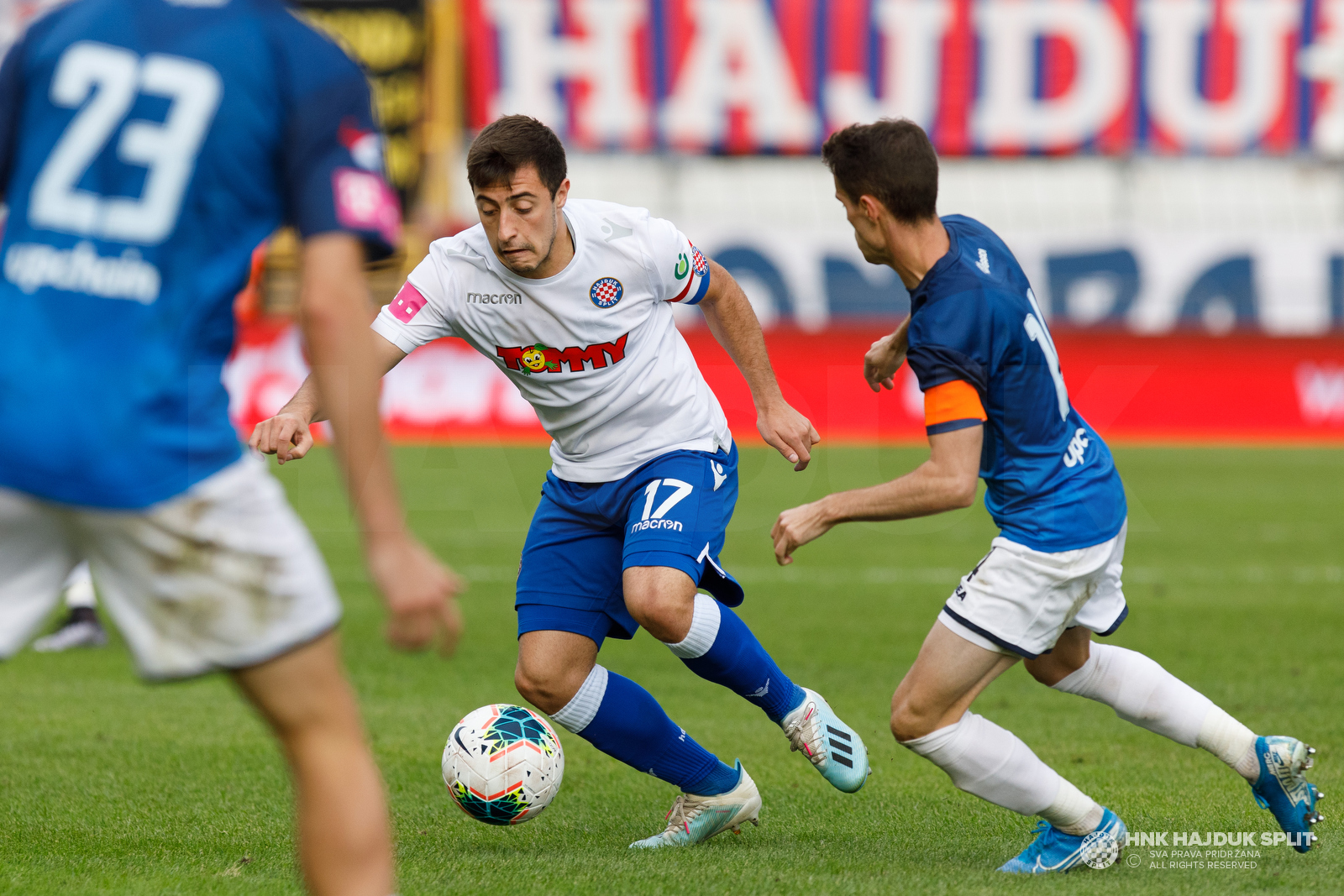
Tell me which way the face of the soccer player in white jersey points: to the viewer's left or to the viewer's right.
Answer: to the viewer's left

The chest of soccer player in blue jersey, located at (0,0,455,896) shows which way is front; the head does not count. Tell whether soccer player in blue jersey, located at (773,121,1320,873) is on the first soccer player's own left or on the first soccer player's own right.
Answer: on the first soccer player's own right

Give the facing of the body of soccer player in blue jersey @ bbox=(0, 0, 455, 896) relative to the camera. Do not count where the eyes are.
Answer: away from the camera

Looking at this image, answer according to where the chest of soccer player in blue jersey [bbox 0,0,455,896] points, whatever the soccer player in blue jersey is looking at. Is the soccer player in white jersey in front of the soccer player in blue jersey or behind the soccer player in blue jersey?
in front

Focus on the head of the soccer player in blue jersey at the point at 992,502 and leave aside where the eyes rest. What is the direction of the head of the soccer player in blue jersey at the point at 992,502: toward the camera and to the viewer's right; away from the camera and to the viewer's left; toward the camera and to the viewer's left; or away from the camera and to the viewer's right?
away from the camera and to the viewer's left

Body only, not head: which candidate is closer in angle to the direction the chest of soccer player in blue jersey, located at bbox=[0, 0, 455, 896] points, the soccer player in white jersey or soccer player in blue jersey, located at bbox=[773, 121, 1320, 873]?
the soccer player in white jersey
